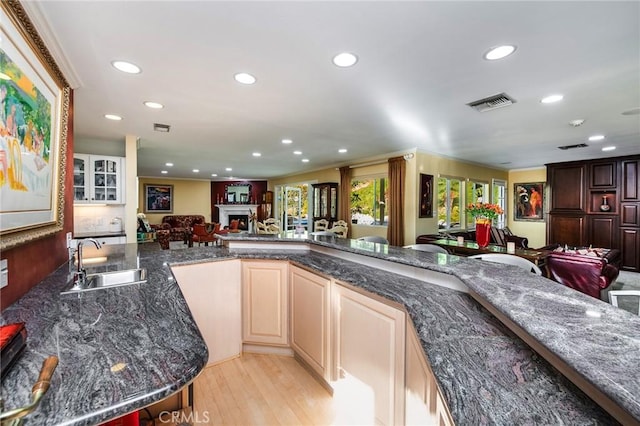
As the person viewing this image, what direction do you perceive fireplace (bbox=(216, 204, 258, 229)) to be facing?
facing the viewer

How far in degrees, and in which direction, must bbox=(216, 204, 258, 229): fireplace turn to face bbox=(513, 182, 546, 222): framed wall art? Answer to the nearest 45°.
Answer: approximately 45° to its left

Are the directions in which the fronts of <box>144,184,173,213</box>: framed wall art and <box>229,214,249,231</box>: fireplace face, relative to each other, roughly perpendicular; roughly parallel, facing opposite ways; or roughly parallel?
roughly parallel

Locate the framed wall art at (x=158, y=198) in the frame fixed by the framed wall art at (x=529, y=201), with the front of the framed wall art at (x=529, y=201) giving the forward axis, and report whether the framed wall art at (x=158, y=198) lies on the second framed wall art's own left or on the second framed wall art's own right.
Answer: on the second framed wall art's own right

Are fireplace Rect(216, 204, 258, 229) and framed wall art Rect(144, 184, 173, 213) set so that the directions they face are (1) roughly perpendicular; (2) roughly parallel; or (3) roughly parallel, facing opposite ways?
roughly parallel

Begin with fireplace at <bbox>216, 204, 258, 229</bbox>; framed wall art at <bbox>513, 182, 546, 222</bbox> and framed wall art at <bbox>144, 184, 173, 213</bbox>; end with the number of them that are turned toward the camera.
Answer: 3

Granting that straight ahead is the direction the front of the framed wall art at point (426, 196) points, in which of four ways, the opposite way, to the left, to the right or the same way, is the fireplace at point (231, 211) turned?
the same way

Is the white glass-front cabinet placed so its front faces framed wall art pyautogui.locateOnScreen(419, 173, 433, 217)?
no

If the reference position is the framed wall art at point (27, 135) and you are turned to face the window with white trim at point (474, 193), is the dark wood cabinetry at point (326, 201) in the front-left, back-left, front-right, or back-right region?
front-left

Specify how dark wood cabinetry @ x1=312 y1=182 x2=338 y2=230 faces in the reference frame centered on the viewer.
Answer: facing the viewer and to the left of the viewer

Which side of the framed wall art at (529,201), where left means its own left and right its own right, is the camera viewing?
front

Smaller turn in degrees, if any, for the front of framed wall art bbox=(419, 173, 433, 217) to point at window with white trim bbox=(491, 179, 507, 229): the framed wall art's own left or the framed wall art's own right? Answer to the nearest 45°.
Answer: approximately 90° to the framed wall art's own left

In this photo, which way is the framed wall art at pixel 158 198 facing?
toward the camera

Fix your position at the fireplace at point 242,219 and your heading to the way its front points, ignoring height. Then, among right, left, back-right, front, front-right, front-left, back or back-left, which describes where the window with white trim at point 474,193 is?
front-left

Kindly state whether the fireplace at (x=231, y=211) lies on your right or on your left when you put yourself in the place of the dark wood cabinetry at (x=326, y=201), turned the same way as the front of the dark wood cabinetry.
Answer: on your right

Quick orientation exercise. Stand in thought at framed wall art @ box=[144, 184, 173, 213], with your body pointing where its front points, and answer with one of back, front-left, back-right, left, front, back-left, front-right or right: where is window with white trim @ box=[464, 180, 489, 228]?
front-left
